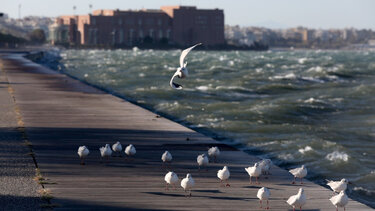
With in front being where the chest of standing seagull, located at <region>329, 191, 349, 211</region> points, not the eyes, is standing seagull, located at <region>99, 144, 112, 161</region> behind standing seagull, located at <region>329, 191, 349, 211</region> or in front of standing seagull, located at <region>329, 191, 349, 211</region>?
behind

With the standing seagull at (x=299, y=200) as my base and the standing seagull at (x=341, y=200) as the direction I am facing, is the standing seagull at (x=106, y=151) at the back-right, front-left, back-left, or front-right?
back-left

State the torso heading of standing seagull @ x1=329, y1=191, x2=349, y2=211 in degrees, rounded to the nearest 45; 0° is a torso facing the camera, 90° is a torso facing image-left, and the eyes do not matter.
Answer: approximately 315°

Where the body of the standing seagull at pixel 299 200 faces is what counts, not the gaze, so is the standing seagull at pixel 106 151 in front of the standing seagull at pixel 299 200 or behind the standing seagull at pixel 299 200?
behind

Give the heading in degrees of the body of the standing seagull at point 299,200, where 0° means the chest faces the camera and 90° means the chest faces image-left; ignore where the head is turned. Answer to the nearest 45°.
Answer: approximately 315°

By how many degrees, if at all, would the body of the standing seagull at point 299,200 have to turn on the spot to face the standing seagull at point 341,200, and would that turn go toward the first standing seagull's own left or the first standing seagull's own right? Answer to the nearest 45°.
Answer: approximately 45° to the first standing seagull's own left
